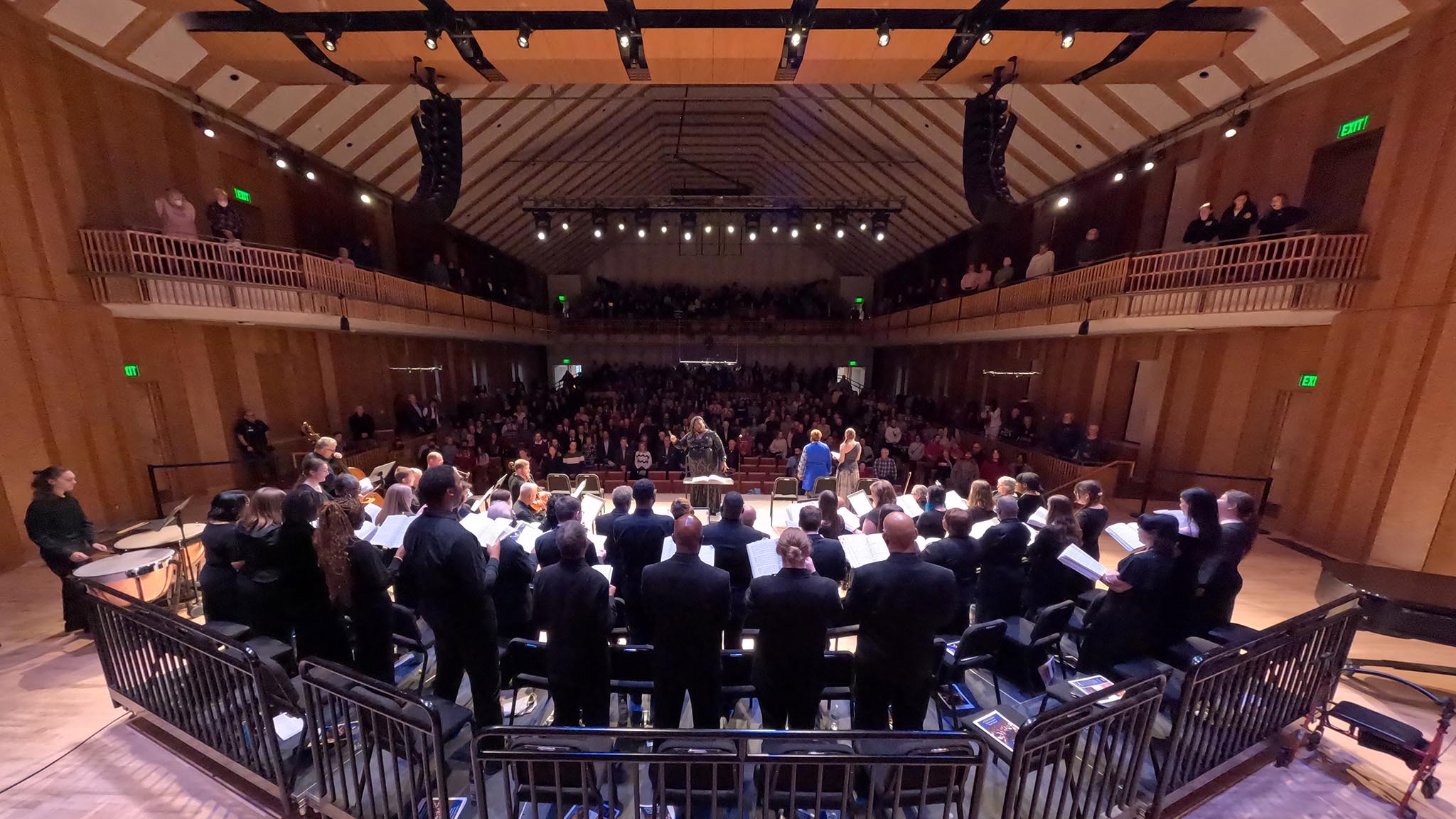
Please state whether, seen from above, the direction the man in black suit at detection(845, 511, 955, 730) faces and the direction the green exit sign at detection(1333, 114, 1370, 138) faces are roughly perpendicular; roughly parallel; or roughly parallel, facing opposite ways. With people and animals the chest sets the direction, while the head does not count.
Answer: roughly perpendicular

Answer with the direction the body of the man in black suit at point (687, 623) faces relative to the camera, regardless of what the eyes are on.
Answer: away from the camera

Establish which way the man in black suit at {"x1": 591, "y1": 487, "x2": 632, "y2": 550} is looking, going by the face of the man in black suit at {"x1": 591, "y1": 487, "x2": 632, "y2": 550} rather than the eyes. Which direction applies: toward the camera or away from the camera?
away from the camera

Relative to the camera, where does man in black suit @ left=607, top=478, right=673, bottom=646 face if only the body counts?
away from the camera

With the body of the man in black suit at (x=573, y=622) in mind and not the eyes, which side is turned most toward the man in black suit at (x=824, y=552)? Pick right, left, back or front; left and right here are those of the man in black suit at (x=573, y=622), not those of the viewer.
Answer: right

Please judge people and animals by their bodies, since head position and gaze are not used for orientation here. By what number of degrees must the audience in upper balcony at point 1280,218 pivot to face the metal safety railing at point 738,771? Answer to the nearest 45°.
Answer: approximately 45° to their left

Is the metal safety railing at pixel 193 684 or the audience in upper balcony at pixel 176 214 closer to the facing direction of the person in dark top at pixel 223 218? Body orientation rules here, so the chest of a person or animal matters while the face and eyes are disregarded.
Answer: the metal safety railing

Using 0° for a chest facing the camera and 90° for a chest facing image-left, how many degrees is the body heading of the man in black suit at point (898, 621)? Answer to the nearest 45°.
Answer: approximately 180°

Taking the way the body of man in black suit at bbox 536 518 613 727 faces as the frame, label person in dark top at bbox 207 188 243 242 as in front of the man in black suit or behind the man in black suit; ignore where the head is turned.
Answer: in front

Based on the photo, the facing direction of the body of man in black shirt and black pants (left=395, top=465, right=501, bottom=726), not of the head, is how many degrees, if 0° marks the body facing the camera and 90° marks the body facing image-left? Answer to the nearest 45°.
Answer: approximately 225°

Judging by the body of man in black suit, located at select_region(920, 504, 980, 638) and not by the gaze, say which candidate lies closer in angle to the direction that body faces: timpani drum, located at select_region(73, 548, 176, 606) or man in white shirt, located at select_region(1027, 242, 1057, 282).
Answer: the man in white shirt

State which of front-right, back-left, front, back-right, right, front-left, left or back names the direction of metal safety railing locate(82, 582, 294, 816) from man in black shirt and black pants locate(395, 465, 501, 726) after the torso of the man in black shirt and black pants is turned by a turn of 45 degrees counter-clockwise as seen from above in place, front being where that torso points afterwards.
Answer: front-left

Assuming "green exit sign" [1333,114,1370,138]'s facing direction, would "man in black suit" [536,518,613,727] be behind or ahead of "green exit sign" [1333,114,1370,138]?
ahead

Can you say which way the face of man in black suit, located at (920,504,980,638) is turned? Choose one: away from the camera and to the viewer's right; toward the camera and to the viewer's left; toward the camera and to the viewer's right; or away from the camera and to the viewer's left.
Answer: away from the camera and to the viewer's left

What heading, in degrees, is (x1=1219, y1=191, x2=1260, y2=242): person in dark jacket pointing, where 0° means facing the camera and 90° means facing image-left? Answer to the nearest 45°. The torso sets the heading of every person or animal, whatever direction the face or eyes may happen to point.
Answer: approximately 45°

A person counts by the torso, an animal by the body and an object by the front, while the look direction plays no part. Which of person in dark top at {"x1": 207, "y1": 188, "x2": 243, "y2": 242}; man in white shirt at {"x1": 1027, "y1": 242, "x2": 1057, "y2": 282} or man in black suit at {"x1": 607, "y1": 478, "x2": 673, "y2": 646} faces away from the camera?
the man in black suit
